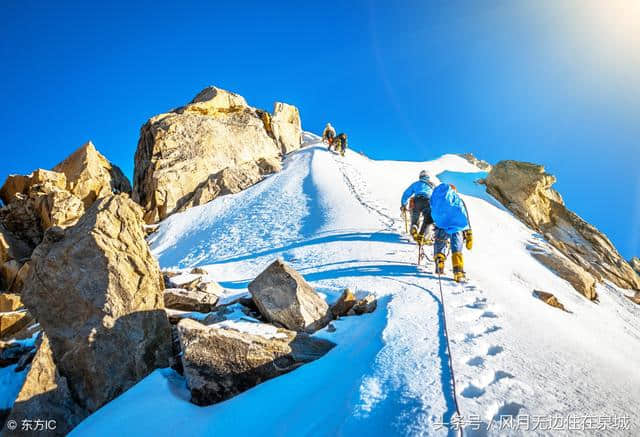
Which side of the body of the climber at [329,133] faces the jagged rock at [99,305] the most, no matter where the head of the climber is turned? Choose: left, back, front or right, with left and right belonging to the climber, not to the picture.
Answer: back

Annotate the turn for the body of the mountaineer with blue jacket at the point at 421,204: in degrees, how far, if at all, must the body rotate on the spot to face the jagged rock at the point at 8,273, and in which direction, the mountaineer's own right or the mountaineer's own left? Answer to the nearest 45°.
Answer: approximately 90° to the mountaineer's own left

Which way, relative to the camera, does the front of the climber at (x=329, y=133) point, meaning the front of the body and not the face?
away from the camera

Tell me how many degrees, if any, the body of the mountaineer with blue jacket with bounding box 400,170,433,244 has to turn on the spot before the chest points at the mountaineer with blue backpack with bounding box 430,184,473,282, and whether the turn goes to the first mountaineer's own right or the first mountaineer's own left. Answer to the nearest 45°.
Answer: approximately 180°

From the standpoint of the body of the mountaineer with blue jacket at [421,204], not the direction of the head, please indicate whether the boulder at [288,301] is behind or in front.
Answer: behind

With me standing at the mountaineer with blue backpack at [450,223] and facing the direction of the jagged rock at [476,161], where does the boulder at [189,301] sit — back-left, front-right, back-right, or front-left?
back-left

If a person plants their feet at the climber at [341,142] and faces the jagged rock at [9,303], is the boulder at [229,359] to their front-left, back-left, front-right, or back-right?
front-left

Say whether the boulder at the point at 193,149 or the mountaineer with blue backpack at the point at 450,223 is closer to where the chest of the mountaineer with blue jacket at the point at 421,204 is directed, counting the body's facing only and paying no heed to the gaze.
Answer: the boulder

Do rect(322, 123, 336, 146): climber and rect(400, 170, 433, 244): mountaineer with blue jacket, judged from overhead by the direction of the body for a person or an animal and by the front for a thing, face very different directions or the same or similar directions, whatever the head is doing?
same or similar directions

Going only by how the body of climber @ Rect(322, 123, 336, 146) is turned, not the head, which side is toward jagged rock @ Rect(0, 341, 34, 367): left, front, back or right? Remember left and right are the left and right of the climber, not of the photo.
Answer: back

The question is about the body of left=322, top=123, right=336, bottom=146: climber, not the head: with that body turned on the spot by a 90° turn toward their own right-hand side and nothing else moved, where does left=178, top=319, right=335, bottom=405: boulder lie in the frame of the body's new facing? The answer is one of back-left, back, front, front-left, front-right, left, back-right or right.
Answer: right

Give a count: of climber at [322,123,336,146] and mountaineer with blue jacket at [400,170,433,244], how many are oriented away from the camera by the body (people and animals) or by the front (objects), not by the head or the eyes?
2

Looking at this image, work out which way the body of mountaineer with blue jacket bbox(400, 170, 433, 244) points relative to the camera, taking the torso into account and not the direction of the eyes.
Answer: away from the camera

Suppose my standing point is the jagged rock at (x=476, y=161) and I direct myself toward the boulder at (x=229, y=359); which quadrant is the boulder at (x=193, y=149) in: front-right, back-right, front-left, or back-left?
front-right
